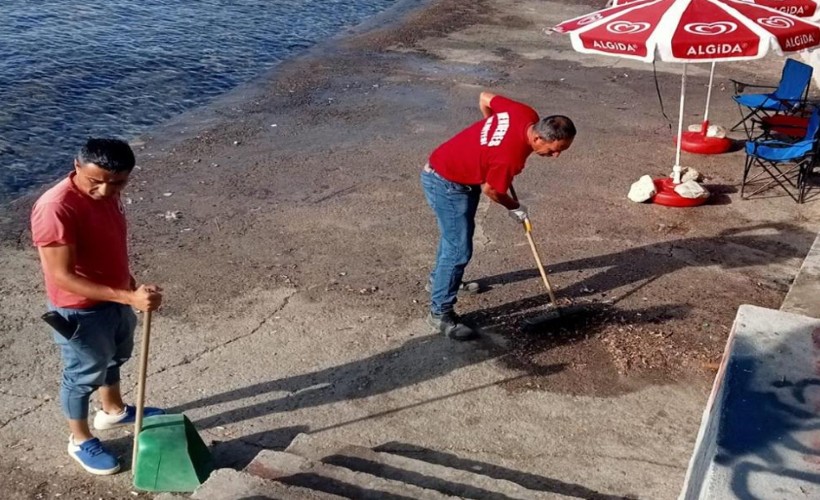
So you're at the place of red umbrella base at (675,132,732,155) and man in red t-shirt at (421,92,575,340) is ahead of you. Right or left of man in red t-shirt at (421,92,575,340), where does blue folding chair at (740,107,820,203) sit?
left

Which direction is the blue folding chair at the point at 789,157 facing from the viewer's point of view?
to the viewer's left

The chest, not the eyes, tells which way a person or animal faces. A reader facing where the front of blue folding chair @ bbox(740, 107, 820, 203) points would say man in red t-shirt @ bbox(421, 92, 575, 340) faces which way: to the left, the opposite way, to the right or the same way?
the opposite way

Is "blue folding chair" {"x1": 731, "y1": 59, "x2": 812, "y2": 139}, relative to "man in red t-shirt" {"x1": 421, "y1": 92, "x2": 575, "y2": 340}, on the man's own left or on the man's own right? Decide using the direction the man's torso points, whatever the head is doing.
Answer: on the man's own left

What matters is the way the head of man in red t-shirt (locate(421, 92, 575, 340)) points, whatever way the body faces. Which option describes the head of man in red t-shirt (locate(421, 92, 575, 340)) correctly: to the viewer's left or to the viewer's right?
to the viewer's right

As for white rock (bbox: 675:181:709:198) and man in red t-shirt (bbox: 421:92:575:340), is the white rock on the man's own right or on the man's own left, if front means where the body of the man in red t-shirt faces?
on the man's own left

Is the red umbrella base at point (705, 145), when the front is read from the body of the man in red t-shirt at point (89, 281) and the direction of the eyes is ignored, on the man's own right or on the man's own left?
on the man's own left

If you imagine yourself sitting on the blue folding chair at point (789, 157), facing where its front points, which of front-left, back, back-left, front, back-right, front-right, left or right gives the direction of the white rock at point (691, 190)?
front-left

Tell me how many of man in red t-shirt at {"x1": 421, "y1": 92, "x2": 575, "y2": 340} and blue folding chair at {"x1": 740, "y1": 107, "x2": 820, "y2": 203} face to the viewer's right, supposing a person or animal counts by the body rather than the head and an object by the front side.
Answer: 1

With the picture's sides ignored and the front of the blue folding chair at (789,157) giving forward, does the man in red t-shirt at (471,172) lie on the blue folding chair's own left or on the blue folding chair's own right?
on the blue folding chair's own left

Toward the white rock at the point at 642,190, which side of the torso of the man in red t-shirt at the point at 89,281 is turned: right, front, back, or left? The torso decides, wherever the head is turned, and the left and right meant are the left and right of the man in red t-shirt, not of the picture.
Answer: left

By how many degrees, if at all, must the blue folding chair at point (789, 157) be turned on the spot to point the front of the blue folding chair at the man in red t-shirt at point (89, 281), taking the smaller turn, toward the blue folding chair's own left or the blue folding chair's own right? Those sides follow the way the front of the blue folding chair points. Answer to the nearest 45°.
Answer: approximately 45° to the blue folding chair's own left

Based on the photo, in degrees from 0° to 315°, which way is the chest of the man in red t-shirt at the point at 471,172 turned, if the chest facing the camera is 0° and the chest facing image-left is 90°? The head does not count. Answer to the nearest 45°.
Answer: approximately 270°
